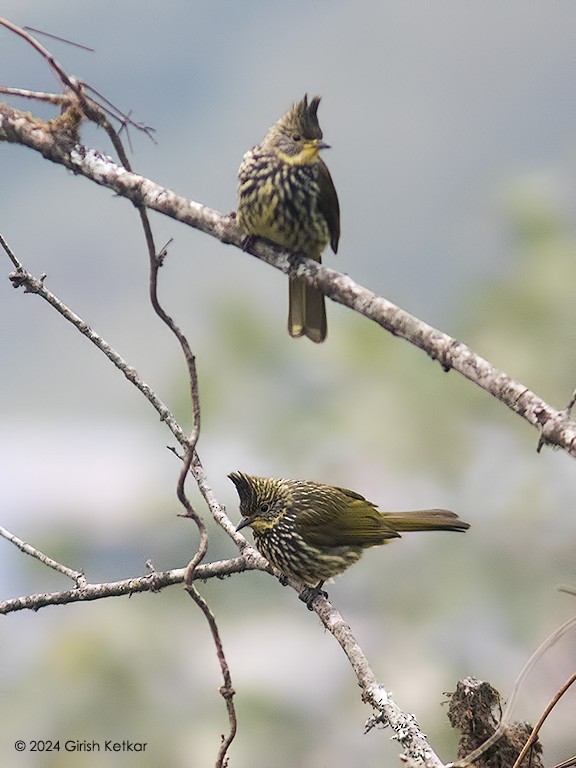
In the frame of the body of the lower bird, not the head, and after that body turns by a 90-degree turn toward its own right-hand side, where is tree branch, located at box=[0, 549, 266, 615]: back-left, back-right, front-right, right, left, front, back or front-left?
back-left

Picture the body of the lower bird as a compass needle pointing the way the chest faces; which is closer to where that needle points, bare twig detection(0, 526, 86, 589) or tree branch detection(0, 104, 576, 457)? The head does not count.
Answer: the bare twig

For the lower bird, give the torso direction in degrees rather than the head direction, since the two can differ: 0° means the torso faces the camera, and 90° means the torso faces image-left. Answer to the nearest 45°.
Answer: approximately 90°

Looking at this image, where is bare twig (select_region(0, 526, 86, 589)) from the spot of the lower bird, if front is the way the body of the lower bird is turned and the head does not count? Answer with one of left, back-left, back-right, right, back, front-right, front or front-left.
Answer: front-left
